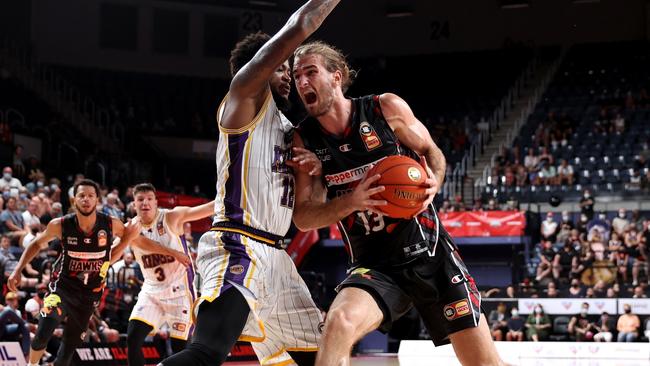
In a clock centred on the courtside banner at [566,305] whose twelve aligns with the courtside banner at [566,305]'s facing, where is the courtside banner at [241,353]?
the courtside banner at [241,353] is roughly at 2 o'clock from the courtside banner at [566,305].

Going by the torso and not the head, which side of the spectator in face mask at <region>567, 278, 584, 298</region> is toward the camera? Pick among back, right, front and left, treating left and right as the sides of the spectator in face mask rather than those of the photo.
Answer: front

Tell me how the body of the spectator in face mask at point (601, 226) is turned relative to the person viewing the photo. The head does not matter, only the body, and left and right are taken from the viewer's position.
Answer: facing the viewer

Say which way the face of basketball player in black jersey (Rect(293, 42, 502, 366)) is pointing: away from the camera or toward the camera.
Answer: toward the camera

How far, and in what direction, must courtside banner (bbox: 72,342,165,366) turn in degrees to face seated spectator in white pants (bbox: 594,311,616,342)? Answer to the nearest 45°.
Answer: approximately 90° to its left

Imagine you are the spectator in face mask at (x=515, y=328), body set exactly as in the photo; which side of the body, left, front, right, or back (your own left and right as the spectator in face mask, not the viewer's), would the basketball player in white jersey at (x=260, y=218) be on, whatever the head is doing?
front

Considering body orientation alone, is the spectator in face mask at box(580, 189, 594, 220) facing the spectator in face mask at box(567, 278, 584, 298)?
yes

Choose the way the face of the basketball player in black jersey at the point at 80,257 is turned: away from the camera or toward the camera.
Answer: toward the camera

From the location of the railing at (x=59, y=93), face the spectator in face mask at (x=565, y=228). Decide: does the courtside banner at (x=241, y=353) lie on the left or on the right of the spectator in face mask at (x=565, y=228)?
right

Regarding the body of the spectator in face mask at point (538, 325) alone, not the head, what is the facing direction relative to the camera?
toward the camera

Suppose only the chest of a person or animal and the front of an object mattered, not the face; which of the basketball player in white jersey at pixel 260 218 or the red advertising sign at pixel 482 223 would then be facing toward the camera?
the red advertising sign
